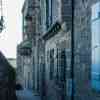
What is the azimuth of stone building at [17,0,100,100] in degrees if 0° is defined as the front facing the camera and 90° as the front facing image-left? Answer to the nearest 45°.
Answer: approximately 45°
